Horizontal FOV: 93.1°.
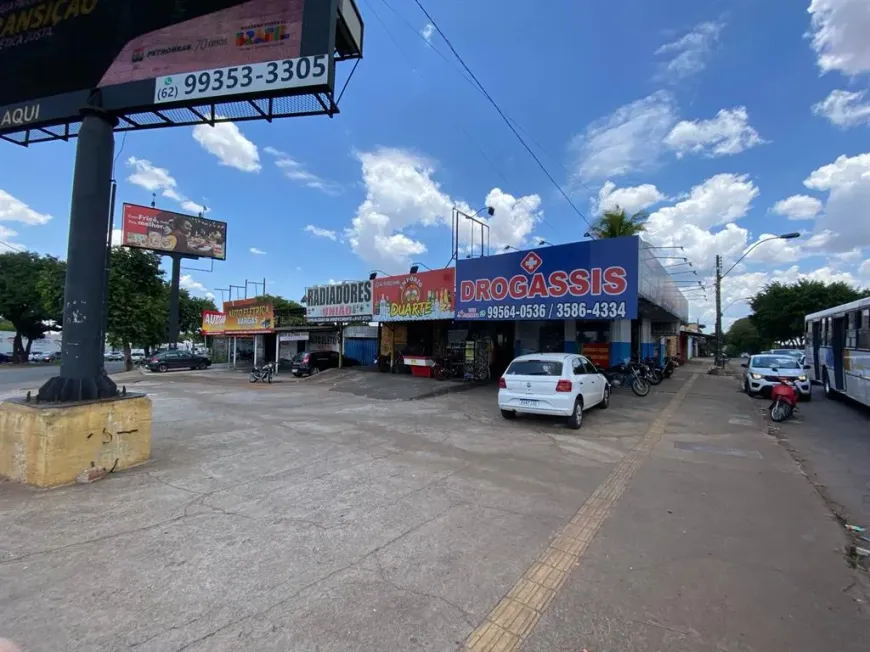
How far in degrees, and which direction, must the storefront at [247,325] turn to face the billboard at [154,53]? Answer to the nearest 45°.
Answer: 0° — it already faces it

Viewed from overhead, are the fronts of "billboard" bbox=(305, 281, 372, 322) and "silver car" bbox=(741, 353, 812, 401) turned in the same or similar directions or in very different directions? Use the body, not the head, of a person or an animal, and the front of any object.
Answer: same or similar directions

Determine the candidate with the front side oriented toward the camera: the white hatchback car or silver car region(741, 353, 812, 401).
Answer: the silver car

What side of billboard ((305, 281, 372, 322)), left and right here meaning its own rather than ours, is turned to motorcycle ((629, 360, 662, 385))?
left

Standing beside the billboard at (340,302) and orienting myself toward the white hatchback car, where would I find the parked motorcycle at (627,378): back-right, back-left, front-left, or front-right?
front-left

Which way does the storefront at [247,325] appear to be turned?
toward the camera

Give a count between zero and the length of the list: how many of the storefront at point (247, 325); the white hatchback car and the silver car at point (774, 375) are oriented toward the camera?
2

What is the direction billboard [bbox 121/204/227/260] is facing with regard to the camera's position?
facing the viewer and to the right of the viewer

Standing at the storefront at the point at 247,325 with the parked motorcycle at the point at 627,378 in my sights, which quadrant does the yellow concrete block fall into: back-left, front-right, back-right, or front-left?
front-right

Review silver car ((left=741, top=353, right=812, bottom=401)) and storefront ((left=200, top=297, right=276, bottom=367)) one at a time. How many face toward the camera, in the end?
2

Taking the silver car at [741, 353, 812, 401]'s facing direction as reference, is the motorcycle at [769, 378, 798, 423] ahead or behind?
ahead

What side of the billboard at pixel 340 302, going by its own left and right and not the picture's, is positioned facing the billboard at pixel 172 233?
right

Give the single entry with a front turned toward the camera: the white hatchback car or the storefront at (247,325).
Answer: the storefront

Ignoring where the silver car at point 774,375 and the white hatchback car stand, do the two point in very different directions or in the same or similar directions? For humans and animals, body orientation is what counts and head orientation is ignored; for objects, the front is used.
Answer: very different directions

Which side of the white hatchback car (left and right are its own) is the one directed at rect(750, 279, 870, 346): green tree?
front

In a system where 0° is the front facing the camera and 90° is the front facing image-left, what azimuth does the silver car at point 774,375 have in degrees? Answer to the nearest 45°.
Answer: approximately 0°
